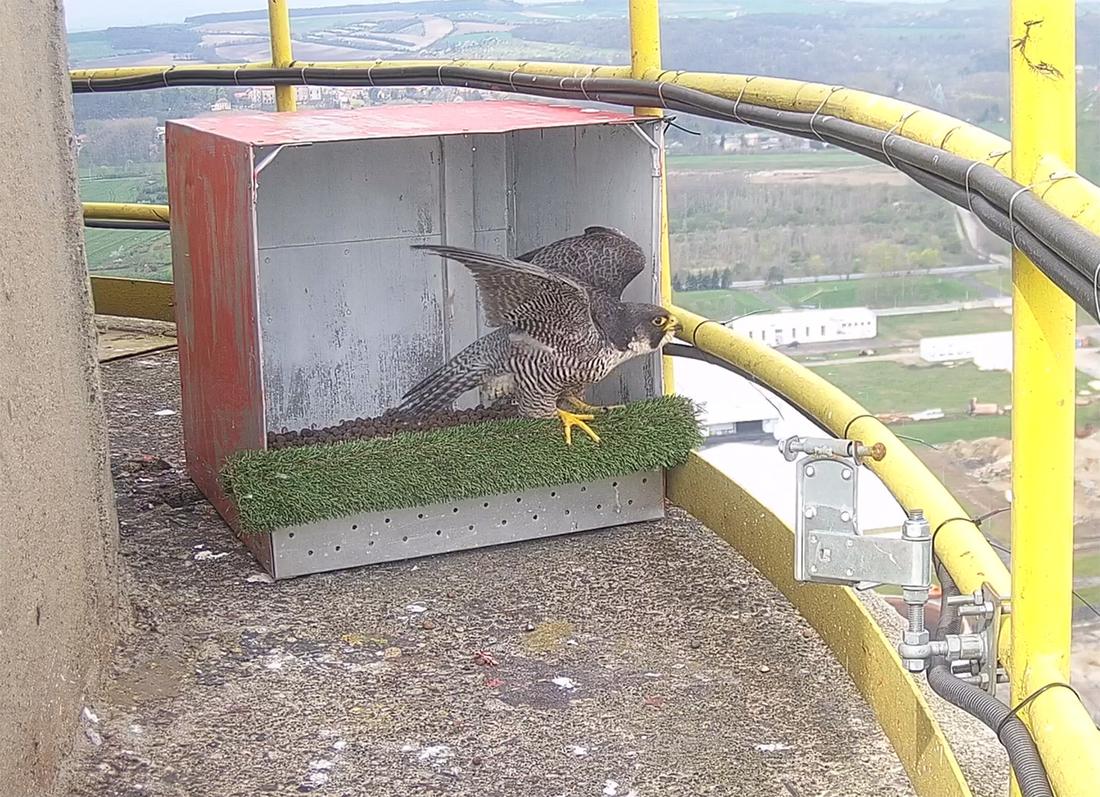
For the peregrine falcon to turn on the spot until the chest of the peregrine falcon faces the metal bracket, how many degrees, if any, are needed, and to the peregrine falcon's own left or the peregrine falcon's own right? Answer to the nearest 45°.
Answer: approximately 90° to the peregrine falcon's own right

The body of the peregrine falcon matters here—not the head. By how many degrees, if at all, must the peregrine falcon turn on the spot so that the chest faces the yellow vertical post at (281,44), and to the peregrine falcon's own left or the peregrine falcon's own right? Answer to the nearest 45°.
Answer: approximately 135° to the peregrine falcon's own left

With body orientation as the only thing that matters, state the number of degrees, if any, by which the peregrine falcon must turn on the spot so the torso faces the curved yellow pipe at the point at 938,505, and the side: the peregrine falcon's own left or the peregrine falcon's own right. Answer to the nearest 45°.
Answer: approximately 90° to the peregrine falcon's own right

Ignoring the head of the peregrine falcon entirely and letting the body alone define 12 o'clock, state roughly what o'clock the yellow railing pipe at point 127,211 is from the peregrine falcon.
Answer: The yellow railing pipe is roughly at 8 o'clock from the peregrine falcon.

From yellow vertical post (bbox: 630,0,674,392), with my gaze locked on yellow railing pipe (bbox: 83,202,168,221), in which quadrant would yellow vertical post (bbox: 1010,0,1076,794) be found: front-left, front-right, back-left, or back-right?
back-left

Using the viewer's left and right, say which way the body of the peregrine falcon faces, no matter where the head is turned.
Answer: facing to the right of the viewer
